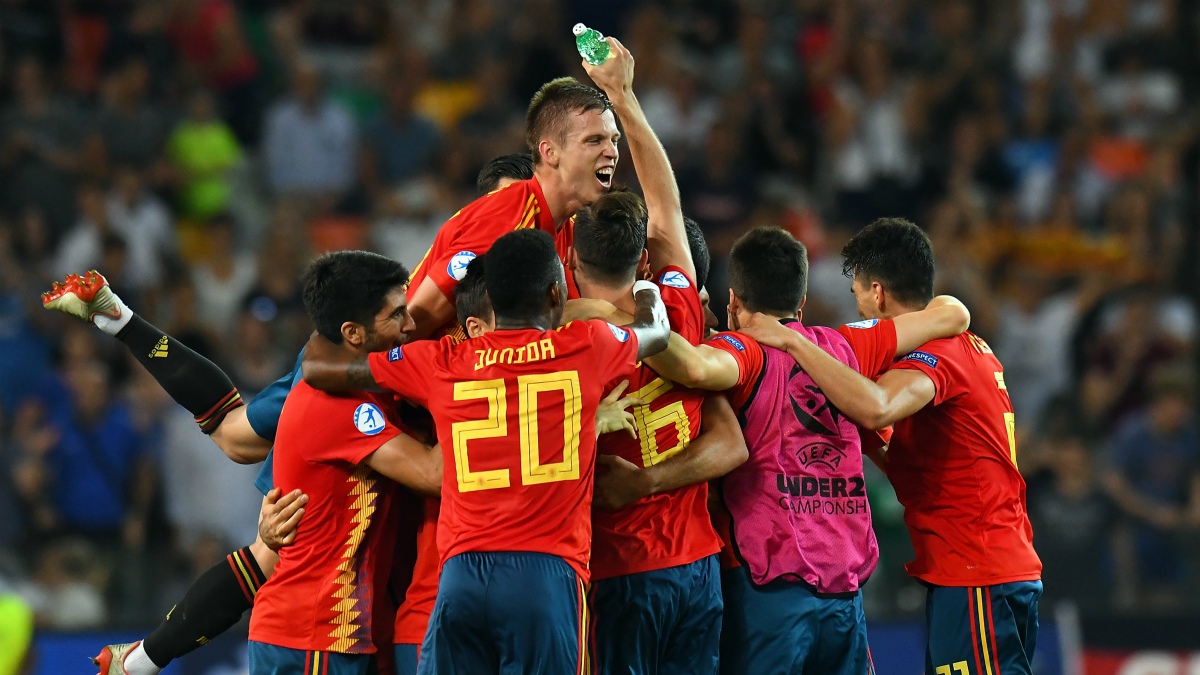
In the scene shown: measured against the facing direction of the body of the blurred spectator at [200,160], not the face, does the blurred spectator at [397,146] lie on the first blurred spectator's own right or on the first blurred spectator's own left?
on the first blurred spectator's own left

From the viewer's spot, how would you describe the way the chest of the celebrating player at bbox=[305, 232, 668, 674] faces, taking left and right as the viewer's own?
facing away from the viewer

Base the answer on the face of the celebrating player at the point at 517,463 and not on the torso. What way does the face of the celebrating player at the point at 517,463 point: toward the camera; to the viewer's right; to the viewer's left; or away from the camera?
away from the camera

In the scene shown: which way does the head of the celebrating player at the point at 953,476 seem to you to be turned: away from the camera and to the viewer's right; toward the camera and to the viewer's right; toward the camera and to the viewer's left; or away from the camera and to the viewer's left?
away from the camera and to the viewer's left

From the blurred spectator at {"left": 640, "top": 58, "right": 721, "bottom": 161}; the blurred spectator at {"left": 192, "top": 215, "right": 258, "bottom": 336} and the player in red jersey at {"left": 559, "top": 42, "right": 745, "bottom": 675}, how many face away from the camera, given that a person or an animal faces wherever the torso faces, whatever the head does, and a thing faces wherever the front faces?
1

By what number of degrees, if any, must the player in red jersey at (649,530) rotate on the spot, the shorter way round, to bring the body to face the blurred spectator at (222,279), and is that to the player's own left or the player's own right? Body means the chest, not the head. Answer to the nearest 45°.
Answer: approximately 45° to the player's own left

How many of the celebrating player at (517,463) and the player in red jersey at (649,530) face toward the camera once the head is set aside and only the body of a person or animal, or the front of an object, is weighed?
0

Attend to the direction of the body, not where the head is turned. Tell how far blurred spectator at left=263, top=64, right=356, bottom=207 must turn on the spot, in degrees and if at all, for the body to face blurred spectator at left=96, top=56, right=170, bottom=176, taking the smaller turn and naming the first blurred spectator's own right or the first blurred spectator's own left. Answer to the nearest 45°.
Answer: approximately 90° to the first blurred spectator's own right

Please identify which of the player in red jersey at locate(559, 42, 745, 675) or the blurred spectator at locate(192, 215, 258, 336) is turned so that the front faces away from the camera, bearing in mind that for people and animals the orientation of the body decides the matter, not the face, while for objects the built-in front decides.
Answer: the player in red jersey

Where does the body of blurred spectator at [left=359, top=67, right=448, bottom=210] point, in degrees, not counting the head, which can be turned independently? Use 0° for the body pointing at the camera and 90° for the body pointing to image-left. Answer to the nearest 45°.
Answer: approximately 0°
